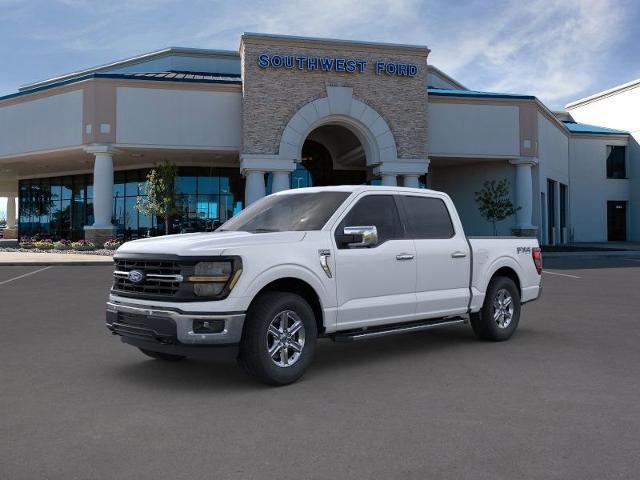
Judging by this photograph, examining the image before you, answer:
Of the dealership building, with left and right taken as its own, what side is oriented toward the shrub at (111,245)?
right

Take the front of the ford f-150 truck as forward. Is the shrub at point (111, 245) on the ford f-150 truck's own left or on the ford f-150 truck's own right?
on the ford f-150 truck's own right

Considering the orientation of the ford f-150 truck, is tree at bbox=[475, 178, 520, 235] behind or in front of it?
behind

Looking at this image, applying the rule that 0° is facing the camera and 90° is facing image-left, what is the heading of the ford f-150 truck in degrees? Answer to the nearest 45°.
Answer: approximately 45°

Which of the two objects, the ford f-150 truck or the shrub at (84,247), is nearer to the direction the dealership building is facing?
the ford f-150 truck

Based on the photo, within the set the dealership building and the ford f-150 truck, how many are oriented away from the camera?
0

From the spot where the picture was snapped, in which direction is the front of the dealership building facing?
facing the viewer

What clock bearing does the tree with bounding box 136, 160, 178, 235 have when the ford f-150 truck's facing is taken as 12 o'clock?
The tree is roughly at 4 o'clock from the ford f-150 truck.

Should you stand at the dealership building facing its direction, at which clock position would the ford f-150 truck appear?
The ford f-150 truck is roughly at 12 o'clock from the dealership building.
